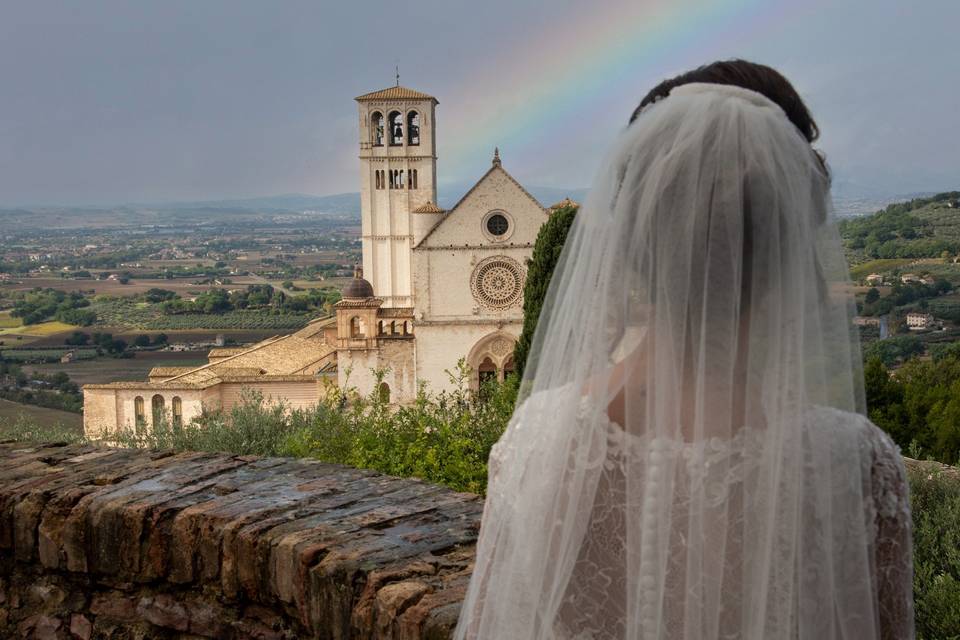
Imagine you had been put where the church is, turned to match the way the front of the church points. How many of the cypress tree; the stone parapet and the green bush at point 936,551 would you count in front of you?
3

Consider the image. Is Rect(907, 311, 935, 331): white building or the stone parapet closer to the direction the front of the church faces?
the stone parapet

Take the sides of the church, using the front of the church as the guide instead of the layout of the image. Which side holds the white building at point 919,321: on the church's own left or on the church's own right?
on the church's own left

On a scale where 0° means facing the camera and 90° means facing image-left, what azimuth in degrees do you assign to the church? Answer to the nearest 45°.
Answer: approximately 0°

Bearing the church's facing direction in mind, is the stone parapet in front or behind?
in front

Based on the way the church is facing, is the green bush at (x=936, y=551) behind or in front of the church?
in front

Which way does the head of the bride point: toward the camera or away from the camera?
away from the camera

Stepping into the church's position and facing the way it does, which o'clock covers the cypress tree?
The cypress tree is roughly at 12 o'clock from the church.
